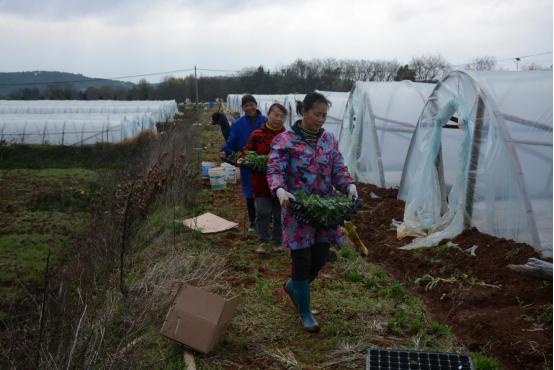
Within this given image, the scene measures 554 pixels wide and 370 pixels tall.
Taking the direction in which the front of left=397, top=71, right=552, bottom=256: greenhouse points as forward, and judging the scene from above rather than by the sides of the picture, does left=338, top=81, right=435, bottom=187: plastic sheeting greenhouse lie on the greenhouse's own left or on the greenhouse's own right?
on the greenhouse's own right

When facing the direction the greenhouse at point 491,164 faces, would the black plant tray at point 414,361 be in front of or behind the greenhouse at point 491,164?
in front

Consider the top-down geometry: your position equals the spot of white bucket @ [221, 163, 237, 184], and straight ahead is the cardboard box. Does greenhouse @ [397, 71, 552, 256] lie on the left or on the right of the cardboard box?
left

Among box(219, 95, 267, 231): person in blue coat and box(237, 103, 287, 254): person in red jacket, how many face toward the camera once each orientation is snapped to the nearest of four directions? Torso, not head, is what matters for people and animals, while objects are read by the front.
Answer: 2

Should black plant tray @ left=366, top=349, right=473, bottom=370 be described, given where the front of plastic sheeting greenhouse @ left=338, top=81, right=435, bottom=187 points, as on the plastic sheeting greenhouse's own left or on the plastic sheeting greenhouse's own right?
on the plastic sheeting greenhouse's own left

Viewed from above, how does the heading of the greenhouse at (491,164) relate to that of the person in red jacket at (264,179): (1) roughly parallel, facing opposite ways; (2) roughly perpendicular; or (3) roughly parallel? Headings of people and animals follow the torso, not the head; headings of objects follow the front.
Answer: roughly perpendicular

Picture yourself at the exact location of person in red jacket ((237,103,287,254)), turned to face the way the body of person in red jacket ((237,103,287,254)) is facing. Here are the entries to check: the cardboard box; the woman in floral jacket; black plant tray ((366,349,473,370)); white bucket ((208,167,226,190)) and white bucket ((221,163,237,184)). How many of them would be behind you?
2

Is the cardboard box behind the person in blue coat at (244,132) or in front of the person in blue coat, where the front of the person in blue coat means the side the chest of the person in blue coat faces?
in front

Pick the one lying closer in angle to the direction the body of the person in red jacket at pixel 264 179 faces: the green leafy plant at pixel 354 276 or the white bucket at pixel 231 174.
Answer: the green leafy plant

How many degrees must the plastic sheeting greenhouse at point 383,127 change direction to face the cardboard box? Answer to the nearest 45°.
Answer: approximately 45° to its left

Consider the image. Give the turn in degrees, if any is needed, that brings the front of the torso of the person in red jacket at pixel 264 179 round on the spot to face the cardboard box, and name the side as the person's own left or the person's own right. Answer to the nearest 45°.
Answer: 0° — they already face it

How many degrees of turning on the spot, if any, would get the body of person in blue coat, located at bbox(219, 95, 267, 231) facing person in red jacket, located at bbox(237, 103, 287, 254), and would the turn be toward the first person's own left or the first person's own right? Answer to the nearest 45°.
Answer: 0° — they already face them
